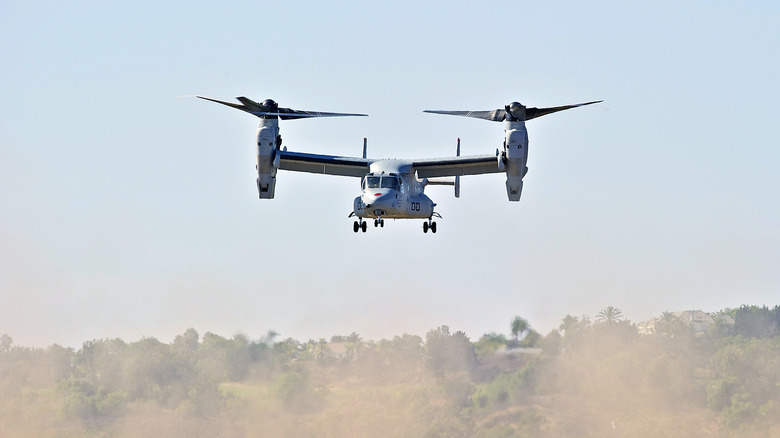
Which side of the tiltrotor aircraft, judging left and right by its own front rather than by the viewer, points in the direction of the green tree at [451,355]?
back

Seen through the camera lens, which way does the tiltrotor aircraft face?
facing the viewer
